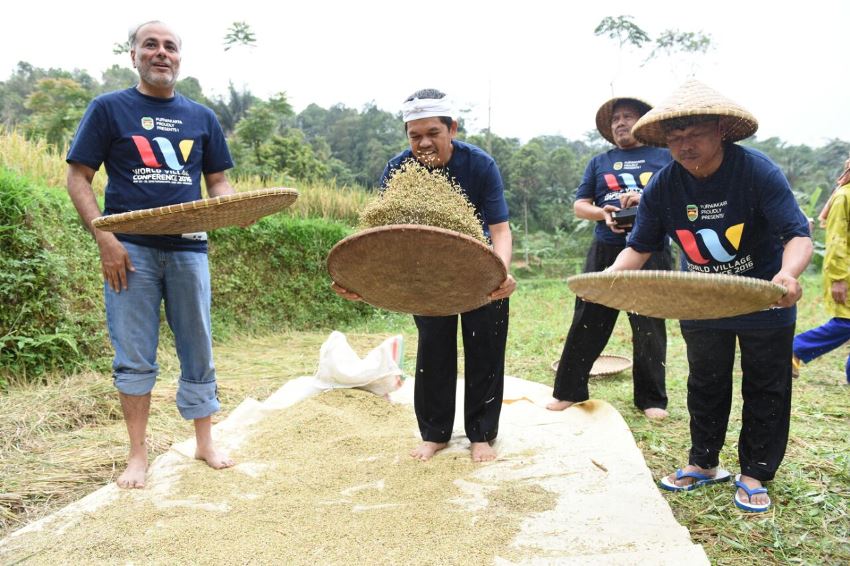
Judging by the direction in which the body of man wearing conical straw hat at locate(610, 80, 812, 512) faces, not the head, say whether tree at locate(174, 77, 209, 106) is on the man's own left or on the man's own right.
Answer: on the man's own right

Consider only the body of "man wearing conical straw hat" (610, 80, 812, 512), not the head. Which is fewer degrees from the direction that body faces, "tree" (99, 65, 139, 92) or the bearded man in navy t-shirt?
the bearded man in navy t-shirt

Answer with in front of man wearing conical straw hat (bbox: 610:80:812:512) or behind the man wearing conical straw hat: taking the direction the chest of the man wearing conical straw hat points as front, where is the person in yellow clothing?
behind

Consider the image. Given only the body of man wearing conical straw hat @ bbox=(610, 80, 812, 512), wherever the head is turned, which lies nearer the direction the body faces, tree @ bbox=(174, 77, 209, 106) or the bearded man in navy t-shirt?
the bearded man in navy t-shirt

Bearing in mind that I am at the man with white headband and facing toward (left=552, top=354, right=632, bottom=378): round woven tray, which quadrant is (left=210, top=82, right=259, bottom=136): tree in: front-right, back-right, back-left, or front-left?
front-left

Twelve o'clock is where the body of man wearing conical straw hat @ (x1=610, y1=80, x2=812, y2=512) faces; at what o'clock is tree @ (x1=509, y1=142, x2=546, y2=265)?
The tree is roughly at 4 o'clock from the man wearing conical straw hat.

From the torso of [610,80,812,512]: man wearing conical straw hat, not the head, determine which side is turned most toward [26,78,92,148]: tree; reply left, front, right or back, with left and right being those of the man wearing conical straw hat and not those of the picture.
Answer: right

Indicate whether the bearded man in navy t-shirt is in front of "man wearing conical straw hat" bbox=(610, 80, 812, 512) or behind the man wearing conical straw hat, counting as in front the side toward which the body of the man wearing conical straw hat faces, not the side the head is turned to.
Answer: in front

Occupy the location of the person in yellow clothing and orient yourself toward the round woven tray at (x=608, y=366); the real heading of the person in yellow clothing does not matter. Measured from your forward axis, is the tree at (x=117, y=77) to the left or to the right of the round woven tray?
right

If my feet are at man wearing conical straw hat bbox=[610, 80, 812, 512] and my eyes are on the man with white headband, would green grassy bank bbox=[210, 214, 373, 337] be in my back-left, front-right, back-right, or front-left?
front-right

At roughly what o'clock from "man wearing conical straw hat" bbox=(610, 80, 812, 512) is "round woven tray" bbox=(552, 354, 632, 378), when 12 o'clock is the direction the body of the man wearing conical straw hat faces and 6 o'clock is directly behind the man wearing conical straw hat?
The round woven tray is roughly at 4 o'clock from the man wearing conical straw hat.

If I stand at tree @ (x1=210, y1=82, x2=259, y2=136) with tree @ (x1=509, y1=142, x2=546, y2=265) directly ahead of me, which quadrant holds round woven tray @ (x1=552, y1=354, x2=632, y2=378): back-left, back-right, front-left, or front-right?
front-right

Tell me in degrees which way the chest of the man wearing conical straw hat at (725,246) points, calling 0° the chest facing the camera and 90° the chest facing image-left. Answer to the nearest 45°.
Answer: approximately 45°
